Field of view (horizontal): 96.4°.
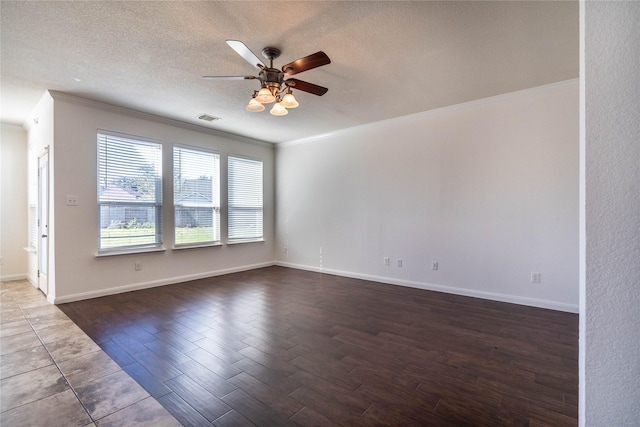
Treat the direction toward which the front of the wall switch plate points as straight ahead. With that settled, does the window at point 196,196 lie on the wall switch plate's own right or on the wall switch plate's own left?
on the wall switch plate's own left

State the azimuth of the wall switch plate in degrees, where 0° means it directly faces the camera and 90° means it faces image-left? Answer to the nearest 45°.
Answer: approximately 0°

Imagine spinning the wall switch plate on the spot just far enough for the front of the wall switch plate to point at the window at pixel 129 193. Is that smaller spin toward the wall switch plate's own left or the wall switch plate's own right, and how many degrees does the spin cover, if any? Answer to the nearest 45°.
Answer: approximately 90° to the wall switch plate's own left

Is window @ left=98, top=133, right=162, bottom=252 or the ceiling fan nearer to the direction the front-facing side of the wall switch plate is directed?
the ceiling fan

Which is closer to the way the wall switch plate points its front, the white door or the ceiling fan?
the ceiling fan

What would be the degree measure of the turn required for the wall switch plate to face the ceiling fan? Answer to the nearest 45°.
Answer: approximately 45° to its left

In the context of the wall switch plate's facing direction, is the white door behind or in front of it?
behind
